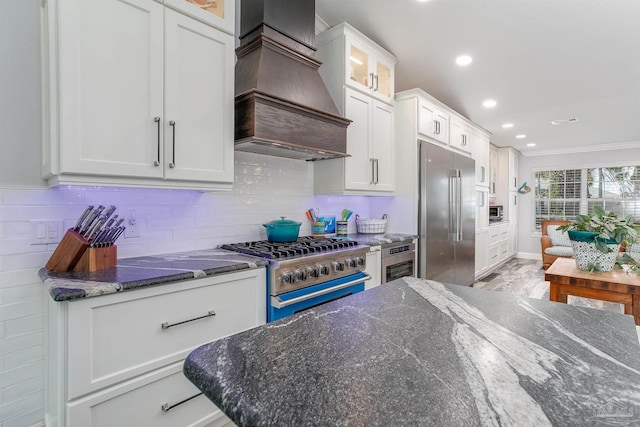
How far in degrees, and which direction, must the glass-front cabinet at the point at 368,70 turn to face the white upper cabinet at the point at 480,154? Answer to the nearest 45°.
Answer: approximately 90° to its left

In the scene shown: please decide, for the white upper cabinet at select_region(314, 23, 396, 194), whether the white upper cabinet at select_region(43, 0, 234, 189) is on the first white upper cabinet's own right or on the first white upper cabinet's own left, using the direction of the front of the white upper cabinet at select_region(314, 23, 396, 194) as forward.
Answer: on the first white upper cabinet's own right

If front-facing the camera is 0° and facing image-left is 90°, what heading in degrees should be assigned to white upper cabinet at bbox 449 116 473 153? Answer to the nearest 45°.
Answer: approximately 315°

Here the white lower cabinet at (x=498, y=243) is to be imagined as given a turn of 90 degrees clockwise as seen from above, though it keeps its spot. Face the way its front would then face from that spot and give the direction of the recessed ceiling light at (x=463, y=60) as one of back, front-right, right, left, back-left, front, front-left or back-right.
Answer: front-left

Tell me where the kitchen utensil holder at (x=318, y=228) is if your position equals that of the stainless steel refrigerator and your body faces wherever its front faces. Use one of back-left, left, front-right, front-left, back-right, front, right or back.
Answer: right

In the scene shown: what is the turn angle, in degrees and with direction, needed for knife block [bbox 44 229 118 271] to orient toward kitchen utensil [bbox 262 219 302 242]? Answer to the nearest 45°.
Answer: approximately 45° to its left

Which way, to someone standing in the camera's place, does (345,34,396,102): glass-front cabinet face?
facing the viewer and to the right of the viewer

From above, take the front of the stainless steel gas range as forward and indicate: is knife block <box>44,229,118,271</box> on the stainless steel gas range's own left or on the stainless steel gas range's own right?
on the stainless steel gas range's own right

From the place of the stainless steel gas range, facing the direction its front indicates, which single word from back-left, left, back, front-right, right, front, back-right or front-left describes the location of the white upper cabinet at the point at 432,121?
left

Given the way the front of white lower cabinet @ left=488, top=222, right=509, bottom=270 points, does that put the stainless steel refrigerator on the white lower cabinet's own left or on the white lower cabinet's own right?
on the white lower cabinet's own right

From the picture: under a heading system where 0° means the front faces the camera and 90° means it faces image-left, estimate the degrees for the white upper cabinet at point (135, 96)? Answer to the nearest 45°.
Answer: approximately 315°
